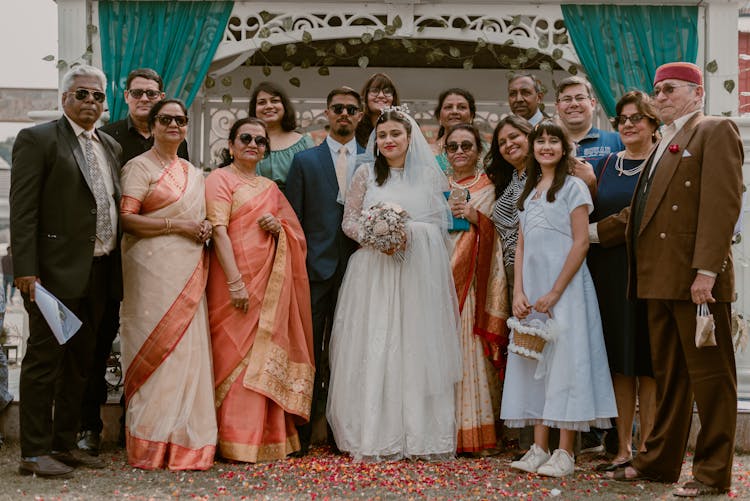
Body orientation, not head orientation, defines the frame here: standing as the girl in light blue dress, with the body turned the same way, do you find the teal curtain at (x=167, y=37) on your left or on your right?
on your right

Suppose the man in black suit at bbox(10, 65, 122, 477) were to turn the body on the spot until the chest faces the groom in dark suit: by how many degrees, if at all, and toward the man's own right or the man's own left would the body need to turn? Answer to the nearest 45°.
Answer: approximately 45° to the man's own left

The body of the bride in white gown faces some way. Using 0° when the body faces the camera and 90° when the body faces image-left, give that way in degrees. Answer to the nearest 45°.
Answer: approximately 0°

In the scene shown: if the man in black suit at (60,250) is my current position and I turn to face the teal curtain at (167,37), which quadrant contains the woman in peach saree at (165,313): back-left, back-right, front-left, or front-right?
front-right

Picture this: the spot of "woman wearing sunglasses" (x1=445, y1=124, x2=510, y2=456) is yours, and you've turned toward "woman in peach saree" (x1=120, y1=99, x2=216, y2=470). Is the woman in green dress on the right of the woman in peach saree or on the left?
right

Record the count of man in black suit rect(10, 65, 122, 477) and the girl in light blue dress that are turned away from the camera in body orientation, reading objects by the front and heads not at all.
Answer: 0

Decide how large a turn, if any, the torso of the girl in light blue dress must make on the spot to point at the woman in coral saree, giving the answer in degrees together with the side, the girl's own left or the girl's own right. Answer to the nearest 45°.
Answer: approximately 45° to the girl's own right

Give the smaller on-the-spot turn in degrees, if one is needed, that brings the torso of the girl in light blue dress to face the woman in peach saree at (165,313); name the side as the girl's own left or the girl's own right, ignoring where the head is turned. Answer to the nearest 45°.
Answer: approximately 45° to the girl's own right

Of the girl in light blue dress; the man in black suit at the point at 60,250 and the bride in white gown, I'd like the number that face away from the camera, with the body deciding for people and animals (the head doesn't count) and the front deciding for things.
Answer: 0

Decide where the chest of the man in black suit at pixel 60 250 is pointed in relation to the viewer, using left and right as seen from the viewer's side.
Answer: facing the viewer and to the right of the viewer

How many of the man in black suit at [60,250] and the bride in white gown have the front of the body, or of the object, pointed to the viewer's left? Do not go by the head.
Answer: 0

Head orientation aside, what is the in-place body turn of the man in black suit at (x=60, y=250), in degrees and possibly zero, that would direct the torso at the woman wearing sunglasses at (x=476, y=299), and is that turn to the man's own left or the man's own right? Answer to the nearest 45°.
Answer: approximately 45° to the man's own left

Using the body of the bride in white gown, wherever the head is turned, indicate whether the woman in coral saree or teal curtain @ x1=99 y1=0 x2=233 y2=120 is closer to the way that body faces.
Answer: the woman in coral saree

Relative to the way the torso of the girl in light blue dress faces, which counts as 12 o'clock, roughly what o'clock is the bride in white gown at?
The bride in white gown is roughly at 2 o'clock from the girl in light blue dress.
